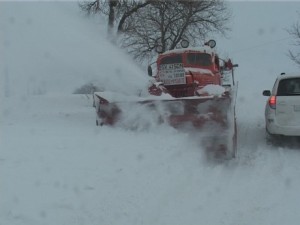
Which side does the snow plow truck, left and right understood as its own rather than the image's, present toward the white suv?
left

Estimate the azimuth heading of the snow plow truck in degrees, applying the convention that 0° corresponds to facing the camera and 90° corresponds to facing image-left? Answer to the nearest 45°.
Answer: approximately 0°

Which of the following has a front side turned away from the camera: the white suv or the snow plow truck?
the white suv

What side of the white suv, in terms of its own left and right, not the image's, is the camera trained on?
back

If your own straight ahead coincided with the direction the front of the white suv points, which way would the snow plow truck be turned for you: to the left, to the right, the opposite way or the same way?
the opposite way

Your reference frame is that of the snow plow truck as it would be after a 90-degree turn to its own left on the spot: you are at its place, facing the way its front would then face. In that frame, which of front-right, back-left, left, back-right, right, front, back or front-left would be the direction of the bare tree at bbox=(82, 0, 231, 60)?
left

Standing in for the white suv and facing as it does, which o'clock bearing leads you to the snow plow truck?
The snow plow truck is roughly at 8 o'clock from the white suv.

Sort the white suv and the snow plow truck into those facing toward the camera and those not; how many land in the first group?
1
